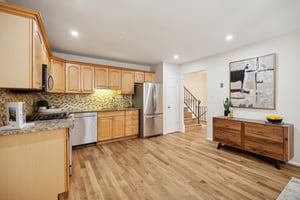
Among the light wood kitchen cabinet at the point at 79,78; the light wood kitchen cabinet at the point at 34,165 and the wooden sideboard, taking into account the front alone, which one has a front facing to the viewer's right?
the light wood kitchen cabinet at the point at 34,165

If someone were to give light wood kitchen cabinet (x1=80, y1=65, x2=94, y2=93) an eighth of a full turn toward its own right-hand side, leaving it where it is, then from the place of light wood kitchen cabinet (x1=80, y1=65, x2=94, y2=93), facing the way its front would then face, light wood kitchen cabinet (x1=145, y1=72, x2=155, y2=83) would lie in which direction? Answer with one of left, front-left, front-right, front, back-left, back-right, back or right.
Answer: back-left

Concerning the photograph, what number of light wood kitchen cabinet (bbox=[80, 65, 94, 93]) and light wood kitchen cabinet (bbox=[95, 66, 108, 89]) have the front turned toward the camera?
2

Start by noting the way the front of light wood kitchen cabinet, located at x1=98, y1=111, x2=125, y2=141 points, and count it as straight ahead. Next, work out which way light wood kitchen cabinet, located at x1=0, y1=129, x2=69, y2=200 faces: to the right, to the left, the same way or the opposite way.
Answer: to the left

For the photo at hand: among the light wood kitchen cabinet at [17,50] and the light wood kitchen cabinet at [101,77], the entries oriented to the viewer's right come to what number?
1

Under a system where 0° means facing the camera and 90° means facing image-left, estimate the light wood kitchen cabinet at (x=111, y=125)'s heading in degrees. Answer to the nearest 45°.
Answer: approximately 315°

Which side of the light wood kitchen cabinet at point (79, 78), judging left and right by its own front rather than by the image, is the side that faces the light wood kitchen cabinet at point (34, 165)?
front

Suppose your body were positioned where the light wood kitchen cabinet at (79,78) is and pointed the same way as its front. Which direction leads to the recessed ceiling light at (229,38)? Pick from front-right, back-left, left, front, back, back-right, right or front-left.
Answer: front-left

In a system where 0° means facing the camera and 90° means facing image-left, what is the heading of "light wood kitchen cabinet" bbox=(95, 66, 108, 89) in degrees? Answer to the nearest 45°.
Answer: approximately 0°

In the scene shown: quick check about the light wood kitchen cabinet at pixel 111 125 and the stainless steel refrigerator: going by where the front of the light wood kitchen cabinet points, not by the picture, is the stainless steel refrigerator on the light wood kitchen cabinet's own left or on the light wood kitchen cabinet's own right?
on the light wood kitchen cabinet's own left

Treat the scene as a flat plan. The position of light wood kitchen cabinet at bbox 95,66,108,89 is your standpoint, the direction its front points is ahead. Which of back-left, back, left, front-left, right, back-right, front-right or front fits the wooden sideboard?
front-left

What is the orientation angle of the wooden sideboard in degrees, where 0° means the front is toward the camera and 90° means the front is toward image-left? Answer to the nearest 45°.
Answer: approximately 45°

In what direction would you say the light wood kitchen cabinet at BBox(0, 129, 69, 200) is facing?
to the viewer's right
